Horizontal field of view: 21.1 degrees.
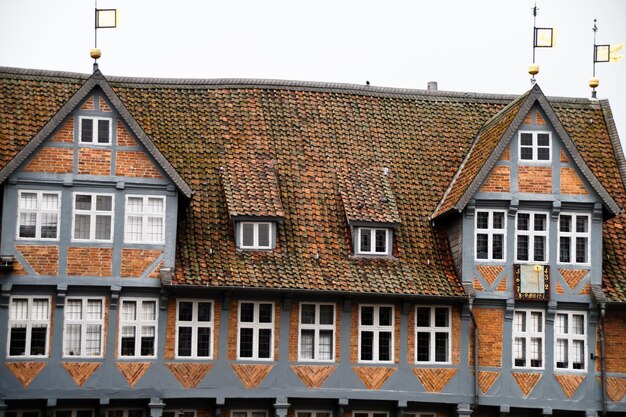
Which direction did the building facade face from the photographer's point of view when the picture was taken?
facing the viewer
